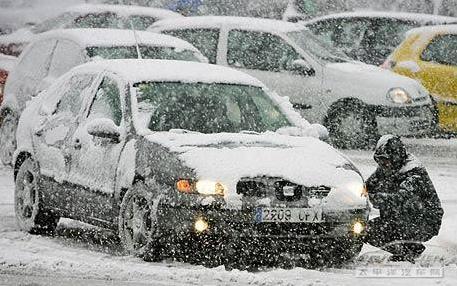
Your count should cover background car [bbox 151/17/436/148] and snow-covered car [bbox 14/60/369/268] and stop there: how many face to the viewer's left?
0

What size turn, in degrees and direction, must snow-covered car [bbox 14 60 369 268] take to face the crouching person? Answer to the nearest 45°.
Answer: approximately 45° to its left

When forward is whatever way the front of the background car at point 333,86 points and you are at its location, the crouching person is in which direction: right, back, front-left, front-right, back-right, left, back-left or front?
front-right

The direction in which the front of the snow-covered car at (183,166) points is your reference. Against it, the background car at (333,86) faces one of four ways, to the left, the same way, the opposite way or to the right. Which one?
the same way

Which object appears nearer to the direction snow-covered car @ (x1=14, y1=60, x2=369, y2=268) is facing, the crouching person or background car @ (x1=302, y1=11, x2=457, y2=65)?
the crouching person

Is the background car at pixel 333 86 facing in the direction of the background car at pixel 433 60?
no

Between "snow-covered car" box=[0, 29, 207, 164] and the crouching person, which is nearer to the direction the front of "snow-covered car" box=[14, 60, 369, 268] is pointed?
the crouching person

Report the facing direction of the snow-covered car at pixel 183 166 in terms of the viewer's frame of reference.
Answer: facing the viewer and to the right of the viewer

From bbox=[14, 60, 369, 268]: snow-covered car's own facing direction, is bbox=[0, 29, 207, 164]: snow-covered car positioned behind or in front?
behind

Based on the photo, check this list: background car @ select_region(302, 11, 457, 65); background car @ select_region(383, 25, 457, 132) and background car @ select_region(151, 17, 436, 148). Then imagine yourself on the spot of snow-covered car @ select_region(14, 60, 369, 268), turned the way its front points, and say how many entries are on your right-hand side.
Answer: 0

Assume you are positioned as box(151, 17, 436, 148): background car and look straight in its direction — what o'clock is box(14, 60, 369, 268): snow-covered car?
The snow-covered car is roughly at 2 o'clock from the background car.

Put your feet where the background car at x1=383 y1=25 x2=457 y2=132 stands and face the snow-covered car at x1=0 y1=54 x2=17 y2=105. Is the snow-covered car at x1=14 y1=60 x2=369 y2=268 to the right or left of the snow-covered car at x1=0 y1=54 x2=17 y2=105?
left

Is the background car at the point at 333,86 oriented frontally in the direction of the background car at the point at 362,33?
no
